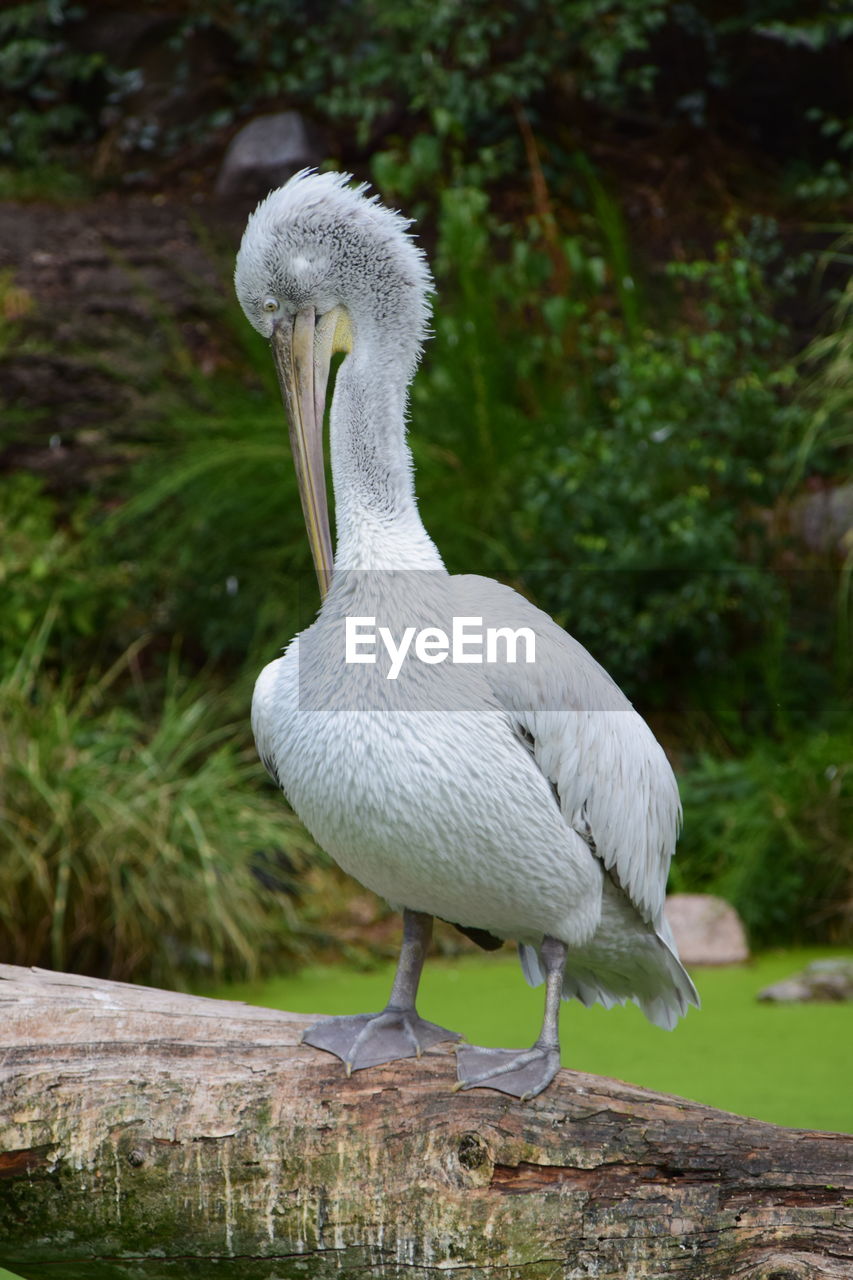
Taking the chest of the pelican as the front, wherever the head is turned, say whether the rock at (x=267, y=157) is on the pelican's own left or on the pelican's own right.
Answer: on the pelican's own right

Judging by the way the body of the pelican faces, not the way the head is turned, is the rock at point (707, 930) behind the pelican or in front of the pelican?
behind

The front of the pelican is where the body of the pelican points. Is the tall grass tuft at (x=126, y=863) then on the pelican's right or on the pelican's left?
on the pelican's right

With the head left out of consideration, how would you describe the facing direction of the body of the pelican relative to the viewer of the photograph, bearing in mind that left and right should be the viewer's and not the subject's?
facing the viewer and to the left of the viewer

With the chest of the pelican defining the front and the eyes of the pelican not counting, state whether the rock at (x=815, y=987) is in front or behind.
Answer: behind
